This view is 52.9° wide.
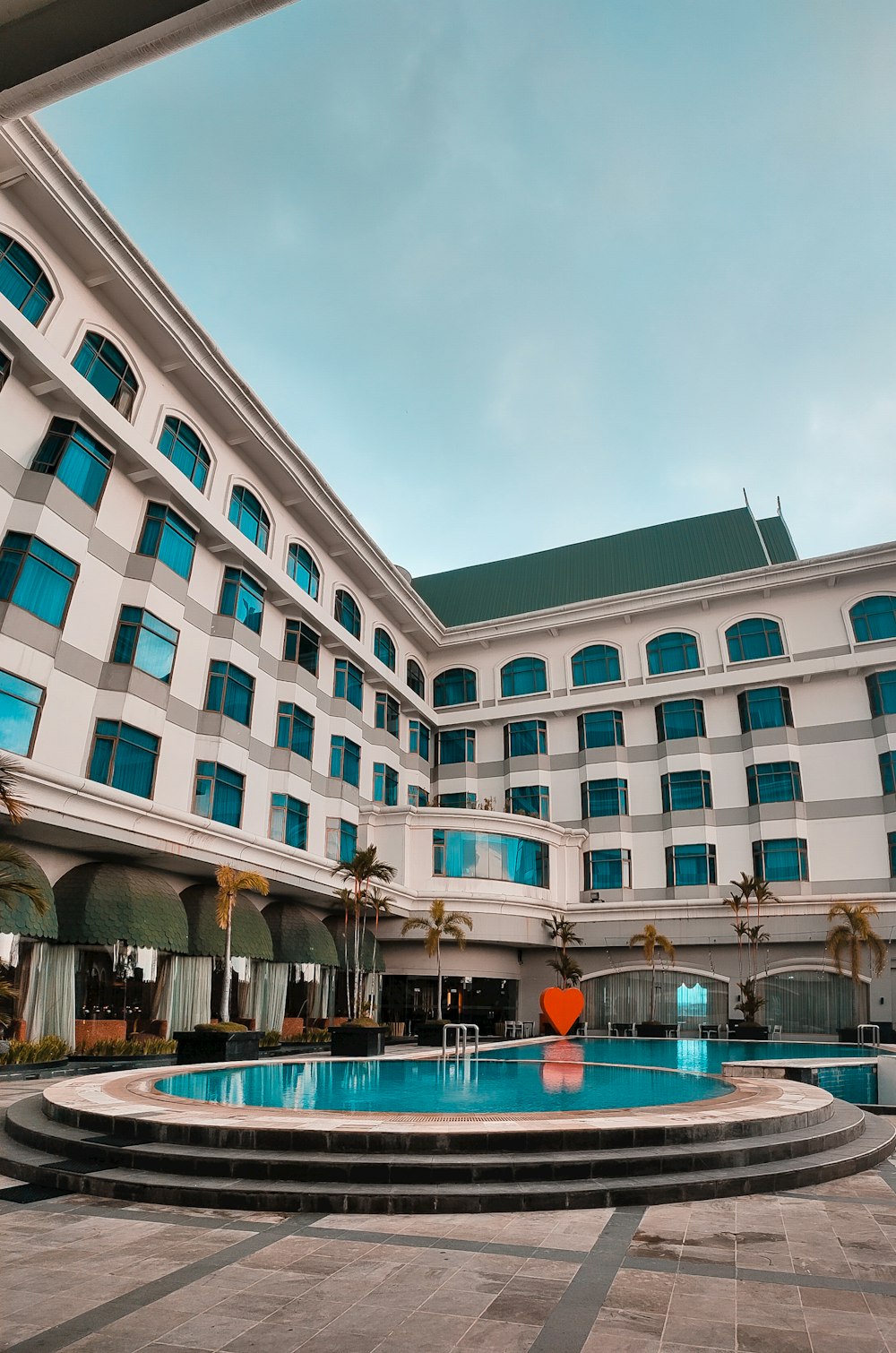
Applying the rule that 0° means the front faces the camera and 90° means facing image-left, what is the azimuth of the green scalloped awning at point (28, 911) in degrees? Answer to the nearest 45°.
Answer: approximately 315°

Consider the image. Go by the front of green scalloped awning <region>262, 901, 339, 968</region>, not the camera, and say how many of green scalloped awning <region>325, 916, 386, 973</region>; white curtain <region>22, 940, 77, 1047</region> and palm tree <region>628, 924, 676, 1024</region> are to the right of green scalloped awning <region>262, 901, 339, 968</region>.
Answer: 1

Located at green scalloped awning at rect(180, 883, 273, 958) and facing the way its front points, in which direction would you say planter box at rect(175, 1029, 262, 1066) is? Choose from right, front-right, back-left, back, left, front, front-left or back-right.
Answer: front-right

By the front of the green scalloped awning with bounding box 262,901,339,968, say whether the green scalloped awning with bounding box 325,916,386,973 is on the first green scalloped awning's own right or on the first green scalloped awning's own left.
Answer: on the first green scalloped awning's own left

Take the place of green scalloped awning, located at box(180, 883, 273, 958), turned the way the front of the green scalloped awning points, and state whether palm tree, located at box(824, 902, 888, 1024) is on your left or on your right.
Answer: on your left

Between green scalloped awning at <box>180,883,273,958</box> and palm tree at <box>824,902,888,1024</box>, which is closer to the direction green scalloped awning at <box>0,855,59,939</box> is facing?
the palm tree

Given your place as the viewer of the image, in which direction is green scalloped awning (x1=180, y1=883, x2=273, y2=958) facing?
facing the viewer and to the right of the viewer

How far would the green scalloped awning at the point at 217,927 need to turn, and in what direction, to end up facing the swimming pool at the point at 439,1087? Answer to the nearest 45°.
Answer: approximately 45° to its right

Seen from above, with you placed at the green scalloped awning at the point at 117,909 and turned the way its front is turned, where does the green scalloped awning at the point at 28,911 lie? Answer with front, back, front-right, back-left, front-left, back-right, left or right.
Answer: right

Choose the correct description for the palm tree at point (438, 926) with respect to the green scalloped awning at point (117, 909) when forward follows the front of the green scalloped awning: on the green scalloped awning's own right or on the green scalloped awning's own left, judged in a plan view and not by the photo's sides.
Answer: on the green scalloped awning's own left
